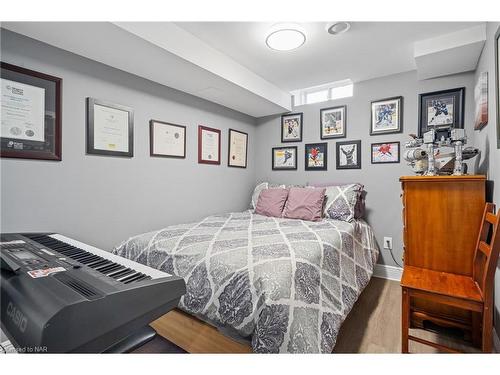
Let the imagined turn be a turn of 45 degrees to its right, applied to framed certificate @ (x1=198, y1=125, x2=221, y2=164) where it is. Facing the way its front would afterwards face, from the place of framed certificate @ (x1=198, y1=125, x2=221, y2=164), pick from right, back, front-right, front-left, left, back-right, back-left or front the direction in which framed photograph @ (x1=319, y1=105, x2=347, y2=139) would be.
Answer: left

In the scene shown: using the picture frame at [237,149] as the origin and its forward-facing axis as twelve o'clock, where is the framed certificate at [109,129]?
The framed certificate is roughly at 3 o'clock from the picture frame.

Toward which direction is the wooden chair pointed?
to the viewer's left

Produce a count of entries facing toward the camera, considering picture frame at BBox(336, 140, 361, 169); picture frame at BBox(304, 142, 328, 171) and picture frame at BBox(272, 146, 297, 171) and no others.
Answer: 3

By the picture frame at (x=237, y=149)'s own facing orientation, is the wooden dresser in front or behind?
in front

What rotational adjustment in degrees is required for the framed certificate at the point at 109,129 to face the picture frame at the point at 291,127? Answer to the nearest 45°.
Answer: approximately 45° to its left

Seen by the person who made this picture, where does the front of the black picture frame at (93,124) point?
facing the viewer and to the right of the viewer

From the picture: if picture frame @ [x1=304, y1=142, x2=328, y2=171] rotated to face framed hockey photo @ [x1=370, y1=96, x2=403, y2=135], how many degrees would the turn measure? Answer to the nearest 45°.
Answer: approximately 90° to its left

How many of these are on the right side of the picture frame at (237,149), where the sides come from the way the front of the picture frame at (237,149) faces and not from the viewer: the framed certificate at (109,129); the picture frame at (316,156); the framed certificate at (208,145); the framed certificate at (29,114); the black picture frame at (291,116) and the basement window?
3

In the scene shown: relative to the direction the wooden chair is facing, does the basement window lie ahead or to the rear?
ahead

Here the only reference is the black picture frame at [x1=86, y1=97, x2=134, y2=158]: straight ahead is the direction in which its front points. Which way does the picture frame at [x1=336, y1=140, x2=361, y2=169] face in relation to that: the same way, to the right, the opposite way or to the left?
to the right

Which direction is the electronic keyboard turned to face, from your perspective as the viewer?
facing away from the viewer and to the right of the viewer

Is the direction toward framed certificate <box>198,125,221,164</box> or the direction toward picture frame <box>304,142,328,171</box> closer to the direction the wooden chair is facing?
the framed certificate

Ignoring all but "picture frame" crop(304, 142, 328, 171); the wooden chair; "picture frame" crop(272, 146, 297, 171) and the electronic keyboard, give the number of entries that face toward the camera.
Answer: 2

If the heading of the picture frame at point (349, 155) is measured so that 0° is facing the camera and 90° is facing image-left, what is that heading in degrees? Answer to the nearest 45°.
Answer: approximately 0°

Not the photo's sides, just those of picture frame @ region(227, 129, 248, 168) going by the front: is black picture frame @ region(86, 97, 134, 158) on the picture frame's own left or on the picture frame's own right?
on the picture frame's own right
